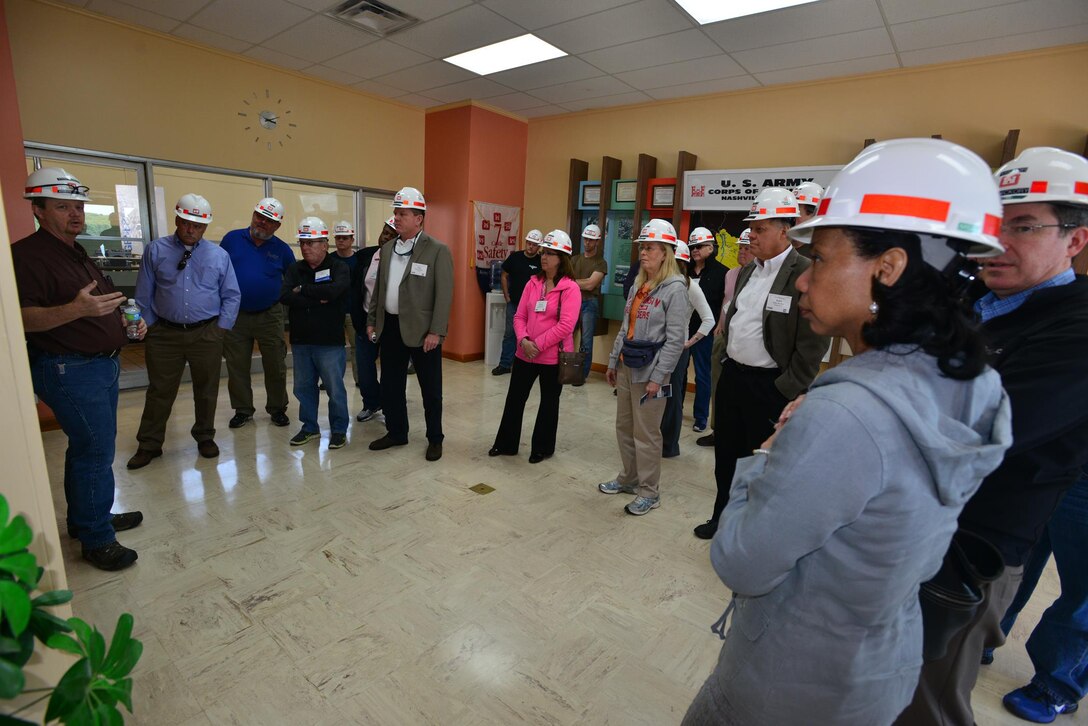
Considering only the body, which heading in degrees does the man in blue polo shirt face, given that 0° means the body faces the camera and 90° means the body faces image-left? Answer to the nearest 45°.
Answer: approximately 0°

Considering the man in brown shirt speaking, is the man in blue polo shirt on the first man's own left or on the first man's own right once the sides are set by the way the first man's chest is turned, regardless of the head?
on the first man's own left

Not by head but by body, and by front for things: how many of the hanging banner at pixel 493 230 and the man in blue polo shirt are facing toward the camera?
2

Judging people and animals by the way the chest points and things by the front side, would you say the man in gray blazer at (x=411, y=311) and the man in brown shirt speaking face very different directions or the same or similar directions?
very different directions

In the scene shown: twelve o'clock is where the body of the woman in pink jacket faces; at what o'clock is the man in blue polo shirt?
The man in blue polo shirt is roughly at 2 o'clock from the woman in pink jacket.

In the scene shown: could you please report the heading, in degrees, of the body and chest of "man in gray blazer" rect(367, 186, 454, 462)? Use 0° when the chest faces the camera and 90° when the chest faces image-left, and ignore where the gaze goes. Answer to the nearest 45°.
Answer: approximately 45°

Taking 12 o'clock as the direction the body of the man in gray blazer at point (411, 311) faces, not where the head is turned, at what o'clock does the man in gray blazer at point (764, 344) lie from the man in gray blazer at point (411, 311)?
the man in gray blazer at point (764, 344) is roughly at 9 o'clock from the man in gray blazer at point (411, 311).

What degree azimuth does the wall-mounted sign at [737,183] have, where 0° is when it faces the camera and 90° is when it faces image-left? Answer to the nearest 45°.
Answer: approximately 45°

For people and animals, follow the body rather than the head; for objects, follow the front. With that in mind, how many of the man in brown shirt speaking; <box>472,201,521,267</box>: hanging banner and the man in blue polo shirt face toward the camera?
2

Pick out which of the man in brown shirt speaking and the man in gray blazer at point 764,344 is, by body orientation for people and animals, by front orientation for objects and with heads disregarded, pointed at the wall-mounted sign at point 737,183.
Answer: the man in brown shirt speaking
